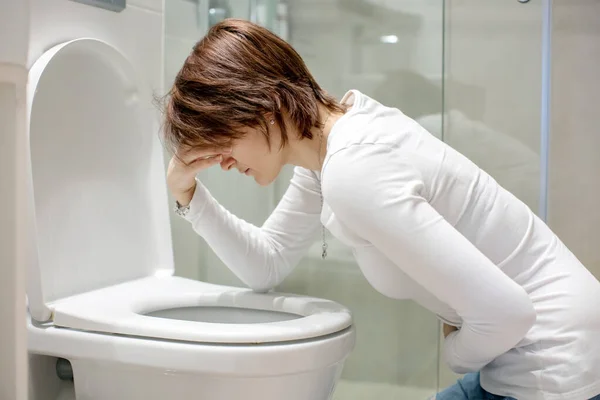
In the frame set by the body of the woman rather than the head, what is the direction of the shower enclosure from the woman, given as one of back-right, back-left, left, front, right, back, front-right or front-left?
right

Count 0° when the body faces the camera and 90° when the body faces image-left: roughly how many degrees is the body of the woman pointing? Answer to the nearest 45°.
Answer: approximately 90°
